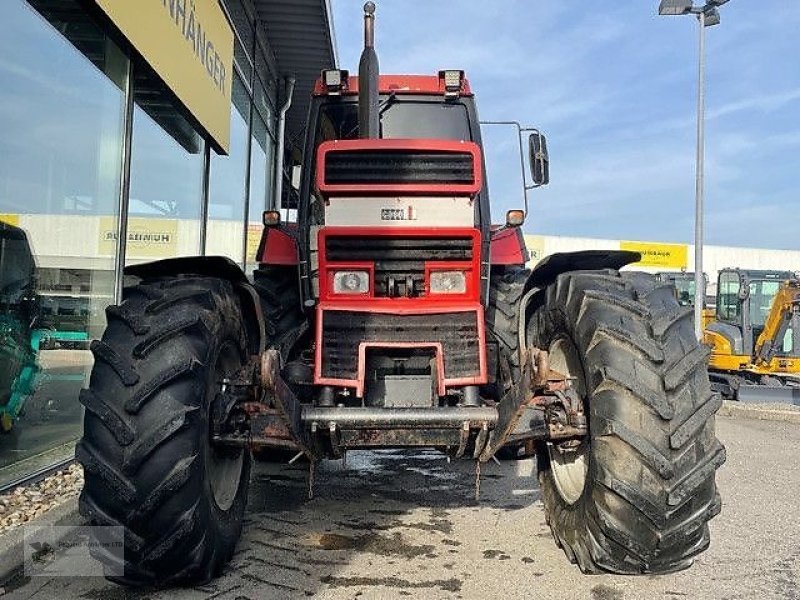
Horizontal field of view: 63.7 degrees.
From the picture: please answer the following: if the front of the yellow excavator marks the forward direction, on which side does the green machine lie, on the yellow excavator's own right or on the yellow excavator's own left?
on the yellow excavator's own right

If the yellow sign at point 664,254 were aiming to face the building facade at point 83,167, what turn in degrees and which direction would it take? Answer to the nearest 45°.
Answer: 0° — it already faces it

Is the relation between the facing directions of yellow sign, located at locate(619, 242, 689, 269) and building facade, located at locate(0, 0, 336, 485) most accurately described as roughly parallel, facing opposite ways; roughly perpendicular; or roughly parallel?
roughly perpendicular

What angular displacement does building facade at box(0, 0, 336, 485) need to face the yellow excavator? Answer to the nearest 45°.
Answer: approximately 45° to its left

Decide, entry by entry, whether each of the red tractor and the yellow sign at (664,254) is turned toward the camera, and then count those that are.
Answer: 2

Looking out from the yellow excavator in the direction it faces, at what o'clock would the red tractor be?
The red tractor is roughly at 2 o'clock from the yellow excavator.

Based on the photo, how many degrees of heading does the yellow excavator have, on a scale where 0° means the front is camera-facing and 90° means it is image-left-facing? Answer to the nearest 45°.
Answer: approximately 315°

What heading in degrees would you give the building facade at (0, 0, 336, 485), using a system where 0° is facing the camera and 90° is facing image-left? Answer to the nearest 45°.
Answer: approximately 315°

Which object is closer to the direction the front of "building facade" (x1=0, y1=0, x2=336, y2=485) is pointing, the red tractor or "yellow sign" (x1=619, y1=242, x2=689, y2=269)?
the red tractor

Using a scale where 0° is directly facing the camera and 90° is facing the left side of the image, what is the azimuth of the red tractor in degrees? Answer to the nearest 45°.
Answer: approximately 0°
